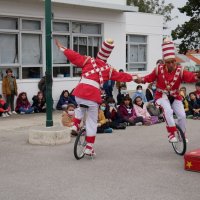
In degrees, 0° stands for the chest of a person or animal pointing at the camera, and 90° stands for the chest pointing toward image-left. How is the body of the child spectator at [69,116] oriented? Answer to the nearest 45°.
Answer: approximately 315°

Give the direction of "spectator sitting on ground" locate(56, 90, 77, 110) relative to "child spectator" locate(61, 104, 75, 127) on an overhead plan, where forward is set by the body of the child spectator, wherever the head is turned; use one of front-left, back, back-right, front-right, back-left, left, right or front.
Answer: back-left

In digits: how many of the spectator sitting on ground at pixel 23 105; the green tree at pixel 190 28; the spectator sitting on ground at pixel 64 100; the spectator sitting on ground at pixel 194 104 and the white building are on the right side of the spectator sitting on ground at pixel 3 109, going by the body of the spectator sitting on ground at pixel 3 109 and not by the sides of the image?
0

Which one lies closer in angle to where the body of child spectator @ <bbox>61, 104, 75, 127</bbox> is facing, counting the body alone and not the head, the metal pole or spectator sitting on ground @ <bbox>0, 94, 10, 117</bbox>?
the metal pole

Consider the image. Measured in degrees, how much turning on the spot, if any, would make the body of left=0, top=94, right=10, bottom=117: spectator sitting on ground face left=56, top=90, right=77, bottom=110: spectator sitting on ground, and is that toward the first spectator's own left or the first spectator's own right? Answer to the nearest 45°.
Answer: approximately 90° to the first spectator's own left

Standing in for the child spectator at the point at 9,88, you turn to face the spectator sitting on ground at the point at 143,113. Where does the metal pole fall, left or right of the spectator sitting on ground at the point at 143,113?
right

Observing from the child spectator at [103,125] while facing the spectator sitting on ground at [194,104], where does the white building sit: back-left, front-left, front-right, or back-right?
front-left

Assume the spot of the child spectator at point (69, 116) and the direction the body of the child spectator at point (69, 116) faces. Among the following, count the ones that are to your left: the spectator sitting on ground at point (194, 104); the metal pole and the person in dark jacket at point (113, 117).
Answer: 2

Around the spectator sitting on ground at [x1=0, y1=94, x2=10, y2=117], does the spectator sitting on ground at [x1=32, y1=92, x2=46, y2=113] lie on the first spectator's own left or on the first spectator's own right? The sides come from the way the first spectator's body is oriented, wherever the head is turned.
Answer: on the first spectator's own left

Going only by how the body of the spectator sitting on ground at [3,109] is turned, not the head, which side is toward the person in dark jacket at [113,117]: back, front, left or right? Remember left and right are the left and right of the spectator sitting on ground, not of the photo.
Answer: front

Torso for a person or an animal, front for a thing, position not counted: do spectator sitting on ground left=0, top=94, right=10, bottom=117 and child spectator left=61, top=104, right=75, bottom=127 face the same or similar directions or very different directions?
same or similar directions

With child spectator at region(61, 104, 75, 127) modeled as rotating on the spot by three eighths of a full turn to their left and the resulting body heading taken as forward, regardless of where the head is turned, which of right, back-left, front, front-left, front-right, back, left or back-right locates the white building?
front

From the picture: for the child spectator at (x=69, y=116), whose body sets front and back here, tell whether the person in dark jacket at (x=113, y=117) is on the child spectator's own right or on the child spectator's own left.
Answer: on the child spectator's own left

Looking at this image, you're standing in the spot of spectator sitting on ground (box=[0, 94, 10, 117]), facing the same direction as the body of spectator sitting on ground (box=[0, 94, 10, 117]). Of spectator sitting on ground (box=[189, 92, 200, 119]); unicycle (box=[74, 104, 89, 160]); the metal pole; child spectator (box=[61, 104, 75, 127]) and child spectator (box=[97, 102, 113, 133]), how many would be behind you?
0

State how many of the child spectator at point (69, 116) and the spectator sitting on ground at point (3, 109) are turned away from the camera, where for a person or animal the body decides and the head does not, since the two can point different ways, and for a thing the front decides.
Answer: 0

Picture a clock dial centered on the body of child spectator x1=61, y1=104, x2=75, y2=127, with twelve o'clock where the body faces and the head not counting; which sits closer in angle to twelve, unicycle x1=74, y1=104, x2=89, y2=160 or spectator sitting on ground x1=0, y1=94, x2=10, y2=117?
the unicycle
